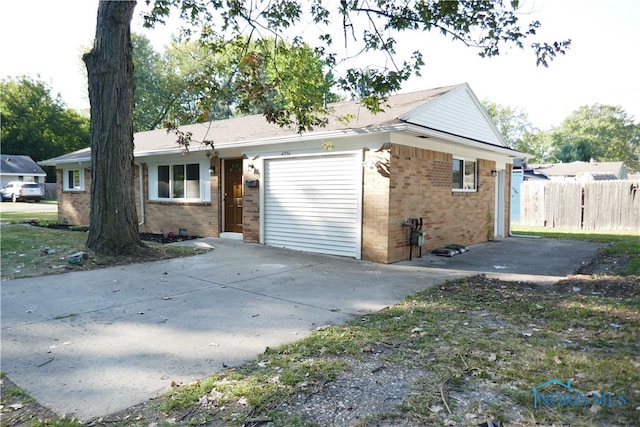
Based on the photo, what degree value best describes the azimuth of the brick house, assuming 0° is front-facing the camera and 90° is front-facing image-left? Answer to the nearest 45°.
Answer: approximately 45°

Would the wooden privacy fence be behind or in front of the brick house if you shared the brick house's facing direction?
behind

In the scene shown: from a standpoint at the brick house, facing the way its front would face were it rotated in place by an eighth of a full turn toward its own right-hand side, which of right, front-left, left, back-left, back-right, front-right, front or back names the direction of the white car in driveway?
front-right

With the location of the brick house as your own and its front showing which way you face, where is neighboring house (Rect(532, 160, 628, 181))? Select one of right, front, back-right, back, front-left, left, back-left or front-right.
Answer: back

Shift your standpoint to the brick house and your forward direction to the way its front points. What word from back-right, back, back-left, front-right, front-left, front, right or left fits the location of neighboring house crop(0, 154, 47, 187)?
right
